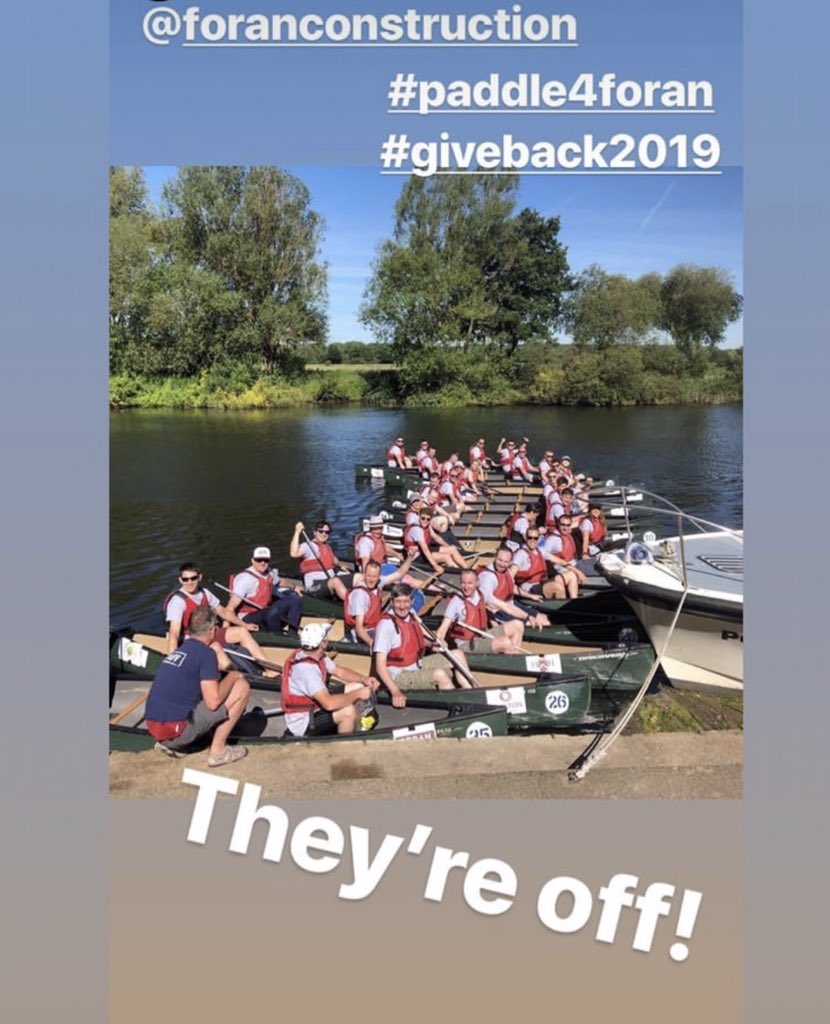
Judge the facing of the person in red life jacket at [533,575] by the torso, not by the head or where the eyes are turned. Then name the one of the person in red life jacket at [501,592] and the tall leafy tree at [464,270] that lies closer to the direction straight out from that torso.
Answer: the person in red life jacket

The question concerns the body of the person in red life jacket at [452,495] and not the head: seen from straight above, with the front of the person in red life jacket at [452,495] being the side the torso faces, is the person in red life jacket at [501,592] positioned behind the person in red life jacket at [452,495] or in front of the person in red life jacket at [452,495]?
in front

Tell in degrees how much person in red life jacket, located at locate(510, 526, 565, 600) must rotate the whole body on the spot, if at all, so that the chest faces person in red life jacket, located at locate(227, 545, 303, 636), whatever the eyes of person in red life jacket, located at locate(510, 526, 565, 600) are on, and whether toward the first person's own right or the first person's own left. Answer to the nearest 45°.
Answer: approximately 90° to the first person's own right

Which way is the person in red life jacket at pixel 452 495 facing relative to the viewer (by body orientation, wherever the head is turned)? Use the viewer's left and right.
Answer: facing the viewer and to the right of the viewer

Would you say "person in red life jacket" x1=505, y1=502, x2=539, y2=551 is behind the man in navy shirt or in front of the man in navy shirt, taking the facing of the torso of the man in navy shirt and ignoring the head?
in front

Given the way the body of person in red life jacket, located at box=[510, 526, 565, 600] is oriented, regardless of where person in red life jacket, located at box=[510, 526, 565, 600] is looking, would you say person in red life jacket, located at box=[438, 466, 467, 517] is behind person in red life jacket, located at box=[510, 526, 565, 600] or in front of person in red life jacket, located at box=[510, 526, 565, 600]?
behind
